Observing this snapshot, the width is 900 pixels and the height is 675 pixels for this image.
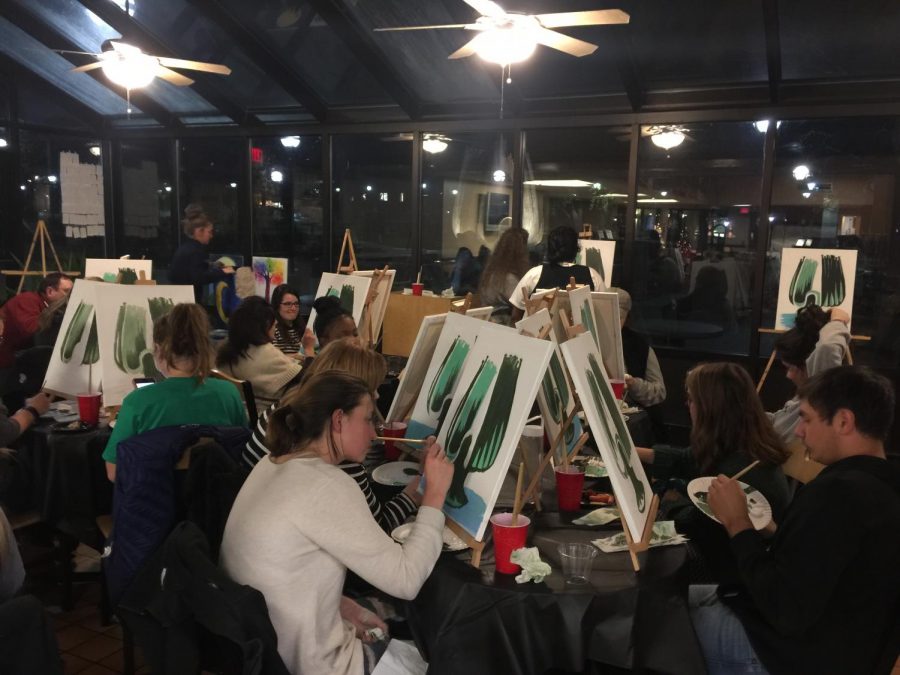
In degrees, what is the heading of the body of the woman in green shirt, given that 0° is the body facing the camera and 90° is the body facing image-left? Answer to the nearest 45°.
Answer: approximately 180°

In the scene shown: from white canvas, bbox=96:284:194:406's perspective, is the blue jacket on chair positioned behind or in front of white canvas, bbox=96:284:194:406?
in front

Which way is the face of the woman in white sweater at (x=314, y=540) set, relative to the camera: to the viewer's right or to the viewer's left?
to the viewer's right

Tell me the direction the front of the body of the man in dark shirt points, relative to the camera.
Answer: to the viewer's left

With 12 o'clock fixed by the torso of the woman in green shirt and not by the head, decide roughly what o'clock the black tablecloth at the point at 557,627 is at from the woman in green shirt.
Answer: The black tablecloth is roughly at 5 o'clock from the woman in green shirt.

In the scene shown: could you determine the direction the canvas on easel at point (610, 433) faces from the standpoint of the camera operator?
facing the viewer and to the right of the viewer

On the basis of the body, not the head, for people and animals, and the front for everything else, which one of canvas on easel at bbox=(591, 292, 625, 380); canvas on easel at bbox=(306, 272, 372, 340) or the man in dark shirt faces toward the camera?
canvas on easel at bbox=(306, 272, 372, 340)

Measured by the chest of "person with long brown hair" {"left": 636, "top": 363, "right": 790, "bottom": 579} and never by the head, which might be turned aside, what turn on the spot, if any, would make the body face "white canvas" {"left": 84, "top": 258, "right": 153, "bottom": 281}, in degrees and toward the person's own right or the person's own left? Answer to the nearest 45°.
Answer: approximately 45° to the person's own right

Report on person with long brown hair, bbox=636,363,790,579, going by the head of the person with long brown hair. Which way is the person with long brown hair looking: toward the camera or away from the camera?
away from the camera

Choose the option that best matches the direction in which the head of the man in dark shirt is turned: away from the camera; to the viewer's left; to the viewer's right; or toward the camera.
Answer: to the viewer's left

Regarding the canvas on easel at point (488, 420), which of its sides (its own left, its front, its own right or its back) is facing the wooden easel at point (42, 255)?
right

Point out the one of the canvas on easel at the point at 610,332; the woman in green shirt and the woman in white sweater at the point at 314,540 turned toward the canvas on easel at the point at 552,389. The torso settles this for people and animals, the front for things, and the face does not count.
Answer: the woman in white sweater

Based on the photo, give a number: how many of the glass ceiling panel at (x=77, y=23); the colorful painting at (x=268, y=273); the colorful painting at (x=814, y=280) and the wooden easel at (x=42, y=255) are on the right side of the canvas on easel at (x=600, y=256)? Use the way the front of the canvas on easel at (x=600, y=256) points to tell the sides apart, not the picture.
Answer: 3

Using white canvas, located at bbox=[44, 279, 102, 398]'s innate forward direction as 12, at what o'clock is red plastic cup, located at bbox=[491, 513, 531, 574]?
The red plastic cup is roughly at 10 o'clock from the white canvas.

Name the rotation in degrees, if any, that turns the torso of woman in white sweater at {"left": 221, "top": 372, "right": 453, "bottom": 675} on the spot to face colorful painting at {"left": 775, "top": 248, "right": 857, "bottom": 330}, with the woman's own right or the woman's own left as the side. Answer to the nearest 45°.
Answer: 0° — they already face it

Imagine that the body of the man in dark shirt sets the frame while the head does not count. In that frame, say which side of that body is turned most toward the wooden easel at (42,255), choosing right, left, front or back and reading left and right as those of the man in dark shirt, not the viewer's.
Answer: front

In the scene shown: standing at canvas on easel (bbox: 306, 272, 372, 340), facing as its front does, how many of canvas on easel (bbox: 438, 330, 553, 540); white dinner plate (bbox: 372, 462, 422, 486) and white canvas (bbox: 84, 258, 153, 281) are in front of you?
2
